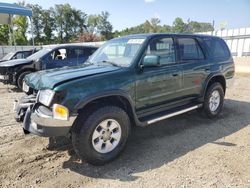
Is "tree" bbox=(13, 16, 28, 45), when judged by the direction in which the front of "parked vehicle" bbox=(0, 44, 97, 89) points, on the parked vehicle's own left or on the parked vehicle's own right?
on the parked vehicle's own right

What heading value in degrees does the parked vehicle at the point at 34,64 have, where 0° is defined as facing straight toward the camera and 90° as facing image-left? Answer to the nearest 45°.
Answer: approximately 45°

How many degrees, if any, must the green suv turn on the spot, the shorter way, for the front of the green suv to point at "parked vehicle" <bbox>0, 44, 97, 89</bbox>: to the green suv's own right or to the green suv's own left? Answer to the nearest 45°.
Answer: approximately 90° to the green suv's own right

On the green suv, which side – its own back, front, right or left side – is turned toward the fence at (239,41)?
back

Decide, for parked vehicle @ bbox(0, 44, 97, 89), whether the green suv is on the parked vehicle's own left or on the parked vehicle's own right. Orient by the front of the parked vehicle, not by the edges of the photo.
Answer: on the parked vehicle's own left
